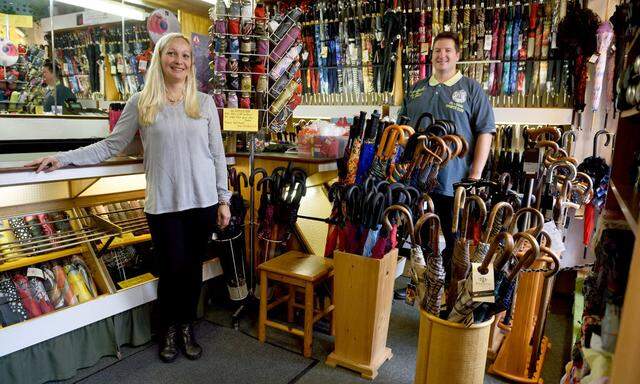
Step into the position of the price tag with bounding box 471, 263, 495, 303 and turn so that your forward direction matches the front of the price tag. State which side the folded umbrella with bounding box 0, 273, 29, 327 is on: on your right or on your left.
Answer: on your right

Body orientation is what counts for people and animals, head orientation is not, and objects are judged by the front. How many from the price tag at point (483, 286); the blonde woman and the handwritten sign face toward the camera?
3

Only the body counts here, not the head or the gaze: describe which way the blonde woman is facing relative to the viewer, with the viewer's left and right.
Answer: facing the viewer

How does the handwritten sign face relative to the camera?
toward the camera

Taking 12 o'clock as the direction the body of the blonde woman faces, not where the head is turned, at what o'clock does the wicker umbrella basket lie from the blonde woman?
The wicker umbrella basket is roughly at 11 o'clock from the blonde woman.

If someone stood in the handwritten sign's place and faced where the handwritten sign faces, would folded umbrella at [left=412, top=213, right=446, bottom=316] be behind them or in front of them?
in front

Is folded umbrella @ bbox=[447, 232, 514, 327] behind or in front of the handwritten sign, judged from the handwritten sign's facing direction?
in front

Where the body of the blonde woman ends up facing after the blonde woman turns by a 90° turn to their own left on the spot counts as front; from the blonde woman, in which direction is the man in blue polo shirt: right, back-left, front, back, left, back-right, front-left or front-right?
front

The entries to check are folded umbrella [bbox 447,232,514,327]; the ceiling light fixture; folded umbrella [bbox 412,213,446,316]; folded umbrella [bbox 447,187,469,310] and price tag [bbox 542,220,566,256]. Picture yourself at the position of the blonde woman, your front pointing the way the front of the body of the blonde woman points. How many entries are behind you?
1

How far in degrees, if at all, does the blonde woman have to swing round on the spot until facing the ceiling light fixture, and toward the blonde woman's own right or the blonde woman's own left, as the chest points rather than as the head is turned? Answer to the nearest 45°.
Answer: approximately 180°

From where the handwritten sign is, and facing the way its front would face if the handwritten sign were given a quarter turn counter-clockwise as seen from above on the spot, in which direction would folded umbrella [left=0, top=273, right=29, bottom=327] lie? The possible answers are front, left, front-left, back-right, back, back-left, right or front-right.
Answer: back-right

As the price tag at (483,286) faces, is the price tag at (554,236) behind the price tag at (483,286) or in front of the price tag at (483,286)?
behind

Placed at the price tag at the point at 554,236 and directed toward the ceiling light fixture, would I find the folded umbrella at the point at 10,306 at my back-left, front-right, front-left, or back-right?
front-left

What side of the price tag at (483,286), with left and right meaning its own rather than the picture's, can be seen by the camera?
front

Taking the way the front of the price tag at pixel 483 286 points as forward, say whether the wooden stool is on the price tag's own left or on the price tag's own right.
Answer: on the price tag's own right
